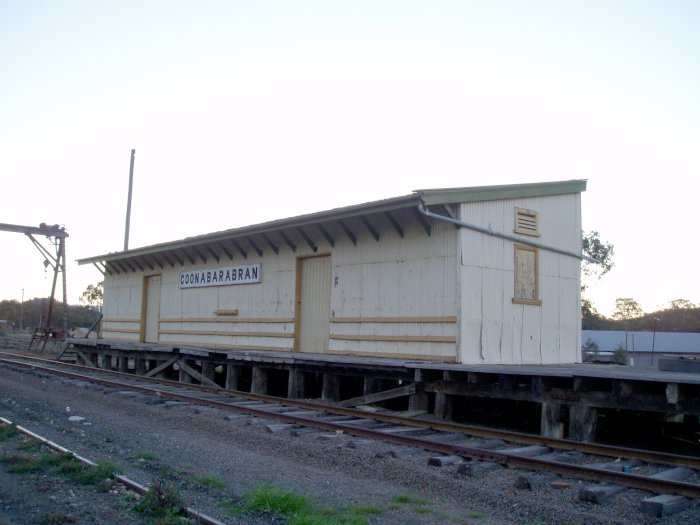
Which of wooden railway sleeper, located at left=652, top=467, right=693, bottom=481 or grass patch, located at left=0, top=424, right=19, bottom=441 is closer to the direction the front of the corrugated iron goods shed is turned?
the grass patch

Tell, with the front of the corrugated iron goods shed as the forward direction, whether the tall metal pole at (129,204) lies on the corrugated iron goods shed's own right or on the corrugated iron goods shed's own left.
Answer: on the corrugated iron goods shed's own right

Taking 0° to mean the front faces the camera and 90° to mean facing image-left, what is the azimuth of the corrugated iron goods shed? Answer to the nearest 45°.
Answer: approximately 45°

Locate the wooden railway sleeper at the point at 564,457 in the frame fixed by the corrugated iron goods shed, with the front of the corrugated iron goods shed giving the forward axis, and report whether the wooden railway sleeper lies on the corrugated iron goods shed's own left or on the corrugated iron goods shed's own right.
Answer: on the corrugated iron goods shed's own left

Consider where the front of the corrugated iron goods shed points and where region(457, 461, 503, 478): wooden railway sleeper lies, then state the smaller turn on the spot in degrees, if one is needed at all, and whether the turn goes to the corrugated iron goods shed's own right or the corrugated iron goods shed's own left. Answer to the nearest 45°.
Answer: approximately 45° to the corrugated iron goods shed's own left

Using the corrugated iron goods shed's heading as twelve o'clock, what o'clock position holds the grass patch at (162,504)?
The grass patch is roughly at 11 o'clock from the corrugated iron goods shed.

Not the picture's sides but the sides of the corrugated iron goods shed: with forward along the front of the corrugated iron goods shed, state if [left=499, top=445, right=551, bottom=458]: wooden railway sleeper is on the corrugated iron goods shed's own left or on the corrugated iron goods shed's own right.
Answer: on the corrugated iron goods shed's own left

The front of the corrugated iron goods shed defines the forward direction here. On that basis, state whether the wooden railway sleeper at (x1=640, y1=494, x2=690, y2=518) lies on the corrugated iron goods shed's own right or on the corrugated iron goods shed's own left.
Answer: on the corrugated iron goods shed's own left

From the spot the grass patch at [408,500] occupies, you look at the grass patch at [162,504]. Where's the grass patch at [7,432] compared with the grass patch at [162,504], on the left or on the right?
right
